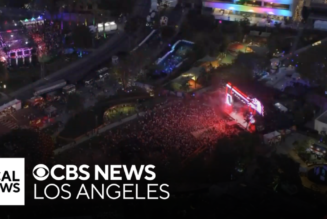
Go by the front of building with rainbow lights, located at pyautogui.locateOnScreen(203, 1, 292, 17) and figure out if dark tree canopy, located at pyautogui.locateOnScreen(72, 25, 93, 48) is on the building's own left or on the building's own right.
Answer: on the building's own right

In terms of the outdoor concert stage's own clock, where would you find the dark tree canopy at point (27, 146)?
The dark tree canopy is roughly at 12 o'clock from the outdoor concert stage.

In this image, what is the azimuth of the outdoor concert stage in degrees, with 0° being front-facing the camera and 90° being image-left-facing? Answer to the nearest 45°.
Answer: approximately 45°

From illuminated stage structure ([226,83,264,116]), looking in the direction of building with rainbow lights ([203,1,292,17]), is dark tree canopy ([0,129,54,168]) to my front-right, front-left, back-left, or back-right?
back-left

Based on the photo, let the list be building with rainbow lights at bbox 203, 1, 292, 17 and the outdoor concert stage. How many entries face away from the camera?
0

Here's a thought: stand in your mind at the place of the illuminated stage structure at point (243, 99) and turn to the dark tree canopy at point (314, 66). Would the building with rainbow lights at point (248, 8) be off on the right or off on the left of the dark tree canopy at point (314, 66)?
left

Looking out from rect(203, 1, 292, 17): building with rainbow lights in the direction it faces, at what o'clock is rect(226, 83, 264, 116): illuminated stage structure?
The illuminated stage structure is roughly at 12 o'clock from the building with rainbow lights.

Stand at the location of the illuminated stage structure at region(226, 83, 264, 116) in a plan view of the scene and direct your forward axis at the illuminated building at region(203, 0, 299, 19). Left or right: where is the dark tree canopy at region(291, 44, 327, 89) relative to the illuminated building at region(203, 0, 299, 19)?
right

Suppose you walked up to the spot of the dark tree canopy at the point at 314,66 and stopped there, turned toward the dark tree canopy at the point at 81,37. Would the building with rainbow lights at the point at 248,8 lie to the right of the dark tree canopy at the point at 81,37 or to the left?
right

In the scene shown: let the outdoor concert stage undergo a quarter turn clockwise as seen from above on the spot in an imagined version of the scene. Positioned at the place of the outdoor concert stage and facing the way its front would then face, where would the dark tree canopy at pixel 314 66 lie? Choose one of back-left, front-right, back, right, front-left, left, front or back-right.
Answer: right

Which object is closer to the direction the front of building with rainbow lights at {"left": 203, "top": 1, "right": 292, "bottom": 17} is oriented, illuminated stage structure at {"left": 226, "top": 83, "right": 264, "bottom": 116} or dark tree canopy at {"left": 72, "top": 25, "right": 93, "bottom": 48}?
the illuminated stage structure

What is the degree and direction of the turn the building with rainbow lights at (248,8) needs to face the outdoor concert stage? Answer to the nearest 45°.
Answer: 0° — it already faces it

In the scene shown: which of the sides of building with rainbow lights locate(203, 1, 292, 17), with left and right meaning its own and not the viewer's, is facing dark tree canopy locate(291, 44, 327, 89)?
front

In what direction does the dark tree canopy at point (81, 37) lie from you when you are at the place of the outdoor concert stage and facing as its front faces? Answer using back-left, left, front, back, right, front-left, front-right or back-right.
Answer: right

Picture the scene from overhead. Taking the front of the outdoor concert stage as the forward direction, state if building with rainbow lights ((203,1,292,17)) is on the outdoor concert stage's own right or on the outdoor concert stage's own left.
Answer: on the outdoor concert stage's own right

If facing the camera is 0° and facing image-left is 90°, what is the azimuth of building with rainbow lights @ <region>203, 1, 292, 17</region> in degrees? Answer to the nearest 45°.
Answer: approximately 0°
